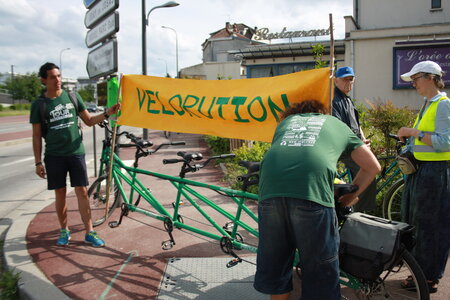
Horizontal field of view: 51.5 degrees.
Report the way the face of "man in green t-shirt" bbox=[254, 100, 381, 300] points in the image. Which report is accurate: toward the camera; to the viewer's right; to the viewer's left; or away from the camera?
away from the camera

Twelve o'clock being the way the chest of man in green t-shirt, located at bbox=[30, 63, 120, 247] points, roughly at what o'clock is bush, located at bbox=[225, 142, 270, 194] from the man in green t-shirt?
The bush is roughly at 9 o'clock from the man in green t-shirt.

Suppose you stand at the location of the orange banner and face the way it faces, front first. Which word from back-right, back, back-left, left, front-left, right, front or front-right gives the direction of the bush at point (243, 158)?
back

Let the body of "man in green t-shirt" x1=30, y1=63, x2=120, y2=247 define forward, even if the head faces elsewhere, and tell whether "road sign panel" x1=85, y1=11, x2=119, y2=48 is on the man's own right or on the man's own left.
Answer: on the man's own left

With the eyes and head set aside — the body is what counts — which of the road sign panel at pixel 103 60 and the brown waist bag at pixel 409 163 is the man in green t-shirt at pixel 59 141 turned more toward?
the brown waist bag

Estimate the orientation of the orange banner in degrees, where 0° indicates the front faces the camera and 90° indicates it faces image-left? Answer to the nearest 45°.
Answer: approximately 0°

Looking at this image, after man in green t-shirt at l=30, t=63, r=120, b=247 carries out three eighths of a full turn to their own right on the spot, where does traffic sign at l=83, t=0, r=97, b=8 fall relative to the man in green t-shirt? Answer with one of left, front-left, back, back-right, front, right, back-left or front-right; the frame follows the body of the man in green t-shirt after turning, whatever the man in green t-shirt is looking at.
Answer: right

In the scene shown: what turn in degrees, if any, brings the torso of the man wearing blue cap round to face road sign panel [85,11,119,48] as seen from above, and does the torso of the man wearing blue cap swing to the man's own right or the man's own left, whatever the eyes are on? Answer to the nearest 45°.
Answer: approximately 135° to the man's own right

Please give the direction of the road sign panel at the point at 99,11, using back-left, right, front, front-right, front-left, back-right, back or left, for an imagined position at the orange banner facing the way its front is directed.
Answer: back-right

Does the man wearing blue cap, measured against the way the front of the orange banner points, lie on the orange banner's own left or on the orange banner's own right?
on the orange banner's own left

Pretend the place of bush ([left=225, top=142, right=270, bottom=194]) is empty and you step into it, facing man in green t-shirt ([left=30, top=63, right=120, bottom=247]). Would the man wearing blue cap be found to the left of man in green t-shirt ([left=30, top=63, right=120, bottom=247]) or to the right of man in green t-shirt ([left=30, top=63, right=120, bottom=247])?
left

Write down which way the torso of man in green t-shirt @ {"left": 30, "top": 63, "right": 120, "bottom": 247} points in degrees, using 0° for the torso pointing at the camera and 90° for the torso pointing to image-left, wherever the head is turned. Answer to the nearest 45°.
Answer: approximately 315°
